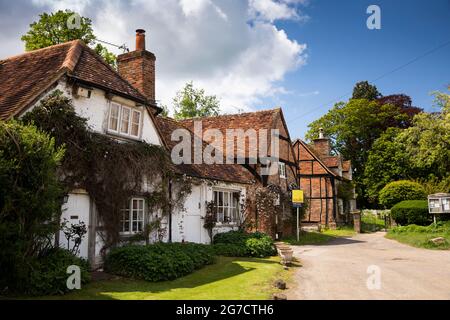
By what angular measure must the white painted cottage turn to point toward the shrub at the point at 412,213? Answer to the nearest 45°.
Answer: approximately 90° to its left

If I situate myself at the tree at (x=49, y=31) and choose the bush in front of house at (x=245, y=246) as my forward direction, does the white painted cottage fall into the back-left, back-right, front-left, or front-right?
front-right

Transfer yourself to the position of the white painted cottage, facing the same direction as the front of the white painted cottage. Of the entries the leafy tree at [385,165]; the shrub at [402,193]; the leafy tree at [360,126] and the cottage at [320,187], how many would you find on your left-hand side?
4

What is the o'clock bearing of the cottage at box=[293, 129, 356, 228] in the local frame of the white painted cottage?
The cottage is roughly at 9 o'clock from the white painted cottage.

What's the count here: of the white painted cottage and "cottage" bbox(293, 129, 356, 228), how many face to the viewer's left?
0

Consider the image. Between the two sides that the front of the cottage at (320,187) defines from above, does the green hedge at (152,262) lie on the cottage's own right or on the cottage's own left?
on the cottage's own right

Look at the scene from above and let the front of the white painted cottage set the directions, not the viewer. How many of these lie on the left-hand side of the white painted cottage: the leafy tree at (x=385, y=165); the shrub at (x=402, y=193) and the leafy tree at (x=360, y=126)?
3

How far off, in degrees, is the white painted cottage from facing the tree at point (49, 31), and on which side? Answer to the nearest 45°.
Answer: approximately 135° to its left

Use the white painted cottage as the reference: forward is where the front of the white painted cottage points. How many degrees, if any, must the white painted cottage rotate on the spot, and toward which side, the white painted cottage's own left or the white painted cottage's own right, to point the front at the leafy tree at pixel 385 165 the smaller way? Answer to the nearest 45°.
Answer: approximately 90° to the white painted cottage's own left

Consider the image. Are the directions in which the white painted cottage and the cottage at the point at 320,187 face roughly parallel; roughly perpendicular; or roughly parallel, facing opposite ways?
roughly parallel

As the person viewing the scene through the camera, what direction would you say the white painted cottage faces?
facing the viewer and to the right of the viewer

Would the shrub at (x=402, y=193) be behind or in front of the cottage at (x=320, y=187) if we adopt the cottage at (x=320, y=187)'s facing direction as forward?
in front

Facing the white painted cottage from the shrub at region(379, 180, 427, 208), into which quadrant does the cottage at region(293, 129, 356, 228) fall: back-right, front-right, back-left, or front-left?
front-right

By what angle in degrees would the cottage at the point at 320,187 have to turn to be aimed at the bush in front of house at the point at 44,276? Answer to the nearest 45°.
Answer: approximately 90° to its right

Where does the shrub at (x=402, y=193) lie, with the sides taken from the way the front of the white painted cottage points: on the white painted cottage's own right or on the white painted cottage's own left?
on the white painted cottage's own left

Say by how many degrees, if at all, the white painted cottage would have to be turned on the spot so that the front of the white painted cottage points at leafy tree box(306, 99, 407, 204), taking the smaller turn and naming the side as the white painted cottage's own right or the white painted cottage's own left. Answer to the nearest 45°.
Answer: approximately 90° to the white painted cottage's own left
